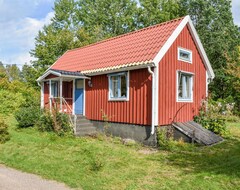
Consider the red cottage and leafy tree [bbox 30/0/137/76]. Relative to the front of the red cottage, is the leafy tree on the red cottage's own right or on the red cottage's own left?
on the red cottage's own right

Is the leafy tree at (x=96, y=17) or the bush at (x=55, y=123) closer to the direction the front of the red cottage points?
the bush

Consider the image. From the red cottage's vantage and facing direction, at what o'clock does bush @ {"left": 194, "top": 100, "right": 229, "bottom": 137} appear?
The bush is roughly at 7 o'clock from the red cottage.

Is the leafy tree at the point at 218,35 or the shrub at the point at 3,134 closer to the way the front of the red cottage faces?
the shrub

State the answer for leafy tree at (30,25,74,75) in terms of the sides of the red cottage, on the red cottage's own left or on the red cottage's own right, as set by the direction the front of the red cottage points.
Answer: on the red cottage's own right

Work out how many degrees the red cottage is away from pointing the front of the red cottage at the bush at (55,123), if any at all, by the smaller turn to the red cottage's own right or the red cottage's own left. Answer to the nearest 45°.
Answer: approximately 45° to the red cottage's own right

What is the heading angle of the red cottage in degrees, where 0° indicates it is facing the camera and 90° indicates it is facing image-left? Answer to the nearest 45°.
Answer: approximately 45°

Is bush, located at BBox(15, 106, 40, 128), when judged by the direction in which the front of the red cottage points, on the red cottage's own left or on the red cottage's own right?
on the red cottage's own right

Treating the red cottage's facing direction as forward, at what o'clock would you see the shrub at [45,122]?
The shrub is roughly at 2 o'clock from the red cottage.
